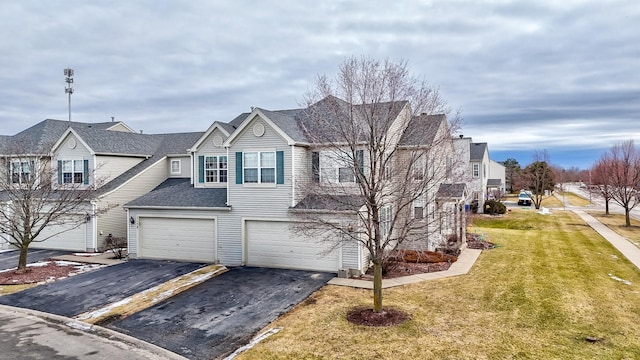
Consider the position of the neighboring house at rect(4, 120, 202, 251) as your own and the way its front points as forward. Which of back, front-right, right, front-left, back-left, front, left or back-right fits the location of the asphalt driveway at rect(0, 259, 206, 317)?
front-left

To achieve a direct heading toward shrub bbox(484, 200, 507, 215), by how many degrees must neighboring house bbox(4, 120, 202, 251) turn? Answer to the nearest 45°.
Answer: approximately 135° to its left

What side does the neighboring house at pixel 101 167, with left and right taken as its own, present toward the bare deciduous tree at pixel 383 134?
left

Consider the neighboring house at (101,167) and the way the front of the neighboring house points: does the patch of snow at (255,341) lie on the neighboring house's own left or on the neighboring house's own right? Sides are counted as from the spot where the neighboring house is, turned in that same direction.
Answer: on the neighboring house's own left

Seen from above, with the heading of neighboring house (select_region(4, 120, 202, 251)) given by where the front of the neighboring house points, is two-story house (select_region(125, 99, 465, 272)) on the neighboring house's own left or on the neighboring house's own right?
on the neighboring house's own left

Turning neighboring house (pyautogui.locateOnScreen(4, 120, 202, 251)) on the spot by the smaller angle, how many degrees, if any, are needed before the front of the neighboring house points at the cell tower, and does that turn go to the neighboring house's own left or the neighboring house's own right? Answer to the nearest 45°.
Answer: approximately 135° to the neighboring house's own right

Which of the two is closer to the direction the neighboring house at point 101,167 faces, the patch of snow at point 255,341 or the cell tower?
the patch of snow

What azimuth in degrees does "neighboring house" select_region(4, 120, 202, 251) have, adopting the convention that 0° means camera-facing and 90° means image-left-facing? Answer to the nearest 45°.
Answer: approximately 45°

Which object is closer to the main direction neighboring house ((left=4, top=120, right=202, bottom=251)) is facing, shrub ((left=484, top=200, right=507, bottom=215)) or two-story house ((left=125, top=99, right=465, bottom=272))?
the two-story house

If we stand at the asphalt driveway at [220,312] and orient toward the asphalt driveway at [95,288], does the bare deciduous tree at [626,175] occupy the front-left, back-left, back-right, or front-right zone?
back-right

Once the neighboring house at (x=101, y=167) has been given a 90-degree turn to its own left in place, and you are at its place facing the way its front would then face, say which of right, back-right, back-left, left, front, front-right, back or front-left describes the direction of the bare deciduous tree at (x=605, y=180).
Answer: front-left

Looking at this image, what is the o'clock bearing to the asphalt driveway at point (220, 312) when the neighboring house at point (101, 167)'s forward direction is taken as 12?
The asphalt driveway is roughly at 10 o'clock from the neighboring house.
